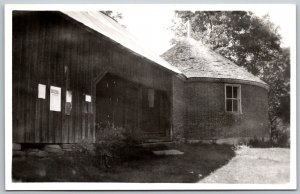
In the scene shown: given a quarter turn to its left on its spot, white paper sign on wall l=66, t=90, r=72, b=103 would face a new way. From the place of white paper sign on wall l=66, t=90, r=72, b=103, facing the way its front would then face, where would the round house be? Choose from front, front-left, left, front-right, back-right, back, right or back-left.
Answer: front-left

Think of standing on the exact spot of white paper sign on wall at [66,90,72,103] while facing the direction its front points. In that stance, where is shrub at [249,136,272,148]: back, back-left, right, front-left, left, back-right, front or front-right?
left

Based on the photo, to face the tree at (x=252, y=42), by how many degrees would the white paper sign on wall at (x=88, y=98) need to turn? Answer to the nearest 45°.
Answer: approximately 90° to its left

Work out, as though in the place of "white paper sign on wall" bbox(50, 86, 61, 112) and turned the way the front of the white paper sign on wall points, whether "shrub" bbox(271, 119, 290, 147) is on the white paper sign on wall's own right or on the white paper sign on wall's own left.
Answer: on the white paper sign on wall's own left

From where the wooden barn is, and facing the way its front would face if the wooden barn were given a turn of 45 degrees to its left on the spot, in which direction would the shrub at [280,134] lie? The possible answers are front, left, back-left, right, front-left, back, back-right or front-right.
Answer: front

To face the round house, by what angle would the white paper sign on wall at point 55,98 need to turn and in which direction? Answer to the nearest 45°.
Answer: approximately 135° to its left

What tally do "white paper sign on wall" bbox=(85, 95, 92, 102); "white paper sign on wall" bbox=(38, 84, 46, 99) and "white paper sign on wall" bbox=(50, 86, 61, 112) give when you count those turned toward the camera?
3

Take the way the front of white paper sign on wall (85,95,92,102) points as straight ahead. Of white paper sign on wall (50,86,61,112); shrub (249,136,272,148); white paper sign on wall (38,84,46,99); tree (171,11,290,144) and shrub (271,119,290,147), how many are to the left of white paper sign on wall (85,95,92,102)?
3

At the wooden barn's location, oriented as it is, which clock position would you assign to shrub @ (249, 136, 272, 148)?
The shrub is roughly at 10 o'clock from the wooden barn.

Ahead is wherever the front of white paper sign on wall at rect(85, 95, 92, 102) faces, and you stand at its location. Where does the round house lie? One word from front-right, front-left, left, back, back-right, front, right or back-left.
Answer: back-left

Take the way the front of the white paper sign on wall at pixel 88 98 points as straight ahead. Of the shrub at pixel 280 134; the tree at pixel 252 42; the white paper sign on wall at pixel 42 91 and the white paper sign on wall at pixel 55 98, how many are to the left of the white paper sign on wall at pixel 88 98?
2

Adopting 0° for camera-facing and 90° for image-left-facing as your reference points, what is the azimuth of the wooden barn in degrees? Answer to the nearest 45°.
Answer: approximately 315°
